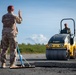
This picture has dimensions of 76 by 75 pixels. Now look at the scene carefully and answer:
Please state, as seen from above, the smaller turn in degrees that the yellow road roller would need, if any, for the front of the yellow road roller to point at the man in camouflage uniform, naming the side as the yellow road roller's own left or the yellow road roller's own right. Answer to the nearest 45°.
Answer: approximately 45° to the yellow road roller's own left

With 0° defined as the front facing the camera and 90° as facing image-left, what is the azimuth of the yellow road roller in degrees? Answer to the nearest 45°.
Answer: approximately 45°

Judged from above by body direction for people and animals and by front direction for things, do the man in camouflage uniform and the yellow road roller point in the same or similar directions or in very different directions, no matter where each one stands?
very different directions

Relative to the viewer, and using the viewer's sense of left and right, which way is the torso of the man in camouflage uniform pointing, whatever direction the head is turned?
facing away from the viewer and to the right of the viewer
